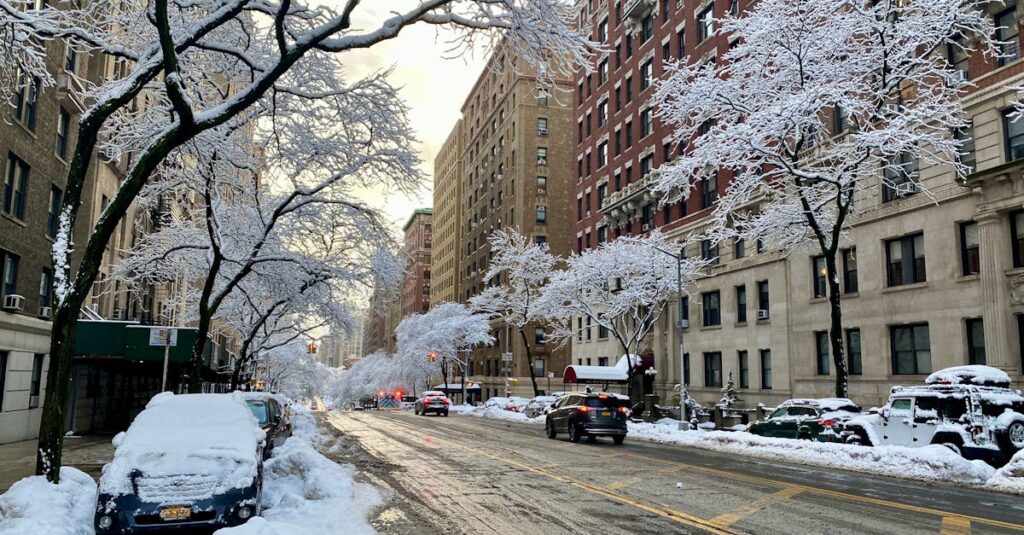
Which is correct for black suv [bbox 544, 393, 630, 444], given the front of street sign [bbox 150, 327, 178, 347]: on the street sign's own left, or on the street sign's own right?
on the street sign's own left

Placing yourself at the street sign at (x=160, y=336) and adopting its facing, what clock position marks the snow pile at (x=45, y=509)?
The snow pile is roughly at 12 o'clock from the street sign.

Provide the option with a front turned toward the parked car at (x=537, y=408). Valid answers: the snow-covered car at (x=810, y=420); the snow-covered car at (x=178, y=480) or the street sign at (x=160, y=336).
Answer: the snow-covered car at (x=810, y=420)

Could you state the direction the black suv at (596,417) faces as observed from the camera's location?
facing away from the viewer and to the left of the viewer

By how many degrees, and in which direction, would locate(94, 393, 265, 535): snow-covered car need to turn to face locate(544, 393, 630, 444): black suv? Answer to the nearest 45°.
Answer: approximately 135° to its left

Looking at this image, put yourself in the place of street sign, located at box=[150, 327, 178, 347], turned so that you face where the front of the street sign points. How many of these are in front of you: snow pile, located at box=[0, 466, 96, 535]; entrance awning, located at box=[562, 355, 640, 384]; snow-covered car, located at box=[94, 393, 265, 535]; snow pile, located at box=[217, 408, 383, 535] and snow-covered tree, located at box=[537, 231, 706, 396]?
3

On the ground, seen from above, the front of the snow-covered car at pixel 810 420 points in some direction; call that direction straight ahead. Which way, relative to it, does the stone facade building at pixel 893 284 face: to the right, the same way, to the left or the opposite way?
to the left

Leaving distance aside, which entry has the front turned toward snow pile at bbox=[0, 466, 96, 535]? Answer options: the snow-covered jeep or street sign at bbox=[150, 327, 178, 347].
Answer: the street sign

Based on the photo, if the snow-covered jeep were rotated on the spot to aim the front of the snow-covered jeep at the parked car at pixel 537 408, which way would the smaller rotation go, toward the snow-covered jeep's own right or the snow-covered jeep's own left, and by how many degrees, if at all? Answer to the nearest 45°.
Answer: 0° — it already faces it

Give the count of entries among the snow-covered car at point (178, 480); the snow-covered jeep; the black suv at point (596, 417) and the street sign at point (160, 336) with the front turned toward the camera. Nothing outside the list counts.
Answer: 2

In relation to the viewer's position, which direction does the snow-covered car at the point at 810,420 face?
facing away from the viewer and to the left of the viewer

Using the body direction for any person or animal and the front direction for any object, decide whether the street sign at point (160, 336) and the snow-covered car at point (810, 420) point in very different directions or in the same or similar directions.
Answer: very different directions

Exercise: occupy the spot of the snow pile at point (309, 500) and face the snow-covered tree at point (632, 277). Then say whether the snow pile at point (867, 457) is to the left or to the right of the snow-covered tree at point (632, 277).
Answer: right

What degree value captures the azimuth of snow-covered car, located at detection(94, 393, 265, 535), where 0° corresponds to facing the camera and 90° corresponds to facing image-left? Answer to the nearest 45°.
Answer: approximately 0°

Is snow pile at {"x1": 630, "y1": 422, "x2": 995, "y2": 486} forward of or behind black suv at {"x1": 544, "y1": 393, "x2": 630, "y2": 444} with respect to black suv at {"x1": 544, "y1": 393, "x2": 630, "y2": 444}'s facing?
behind

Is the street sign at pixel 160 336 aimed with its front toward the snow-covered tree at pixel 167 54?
yes

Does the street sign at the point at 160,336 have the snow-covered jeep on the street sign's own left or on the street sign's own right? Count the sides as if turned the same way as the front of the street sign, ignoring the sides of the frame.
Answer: on the street sign's own left

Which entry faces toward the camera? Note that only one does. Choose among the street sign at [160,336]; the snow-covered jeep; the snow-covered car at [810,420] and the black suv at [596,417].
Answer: the street sign

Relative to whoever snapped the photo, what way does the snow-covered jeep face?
facing away from the viewer and to the left of the viewer
